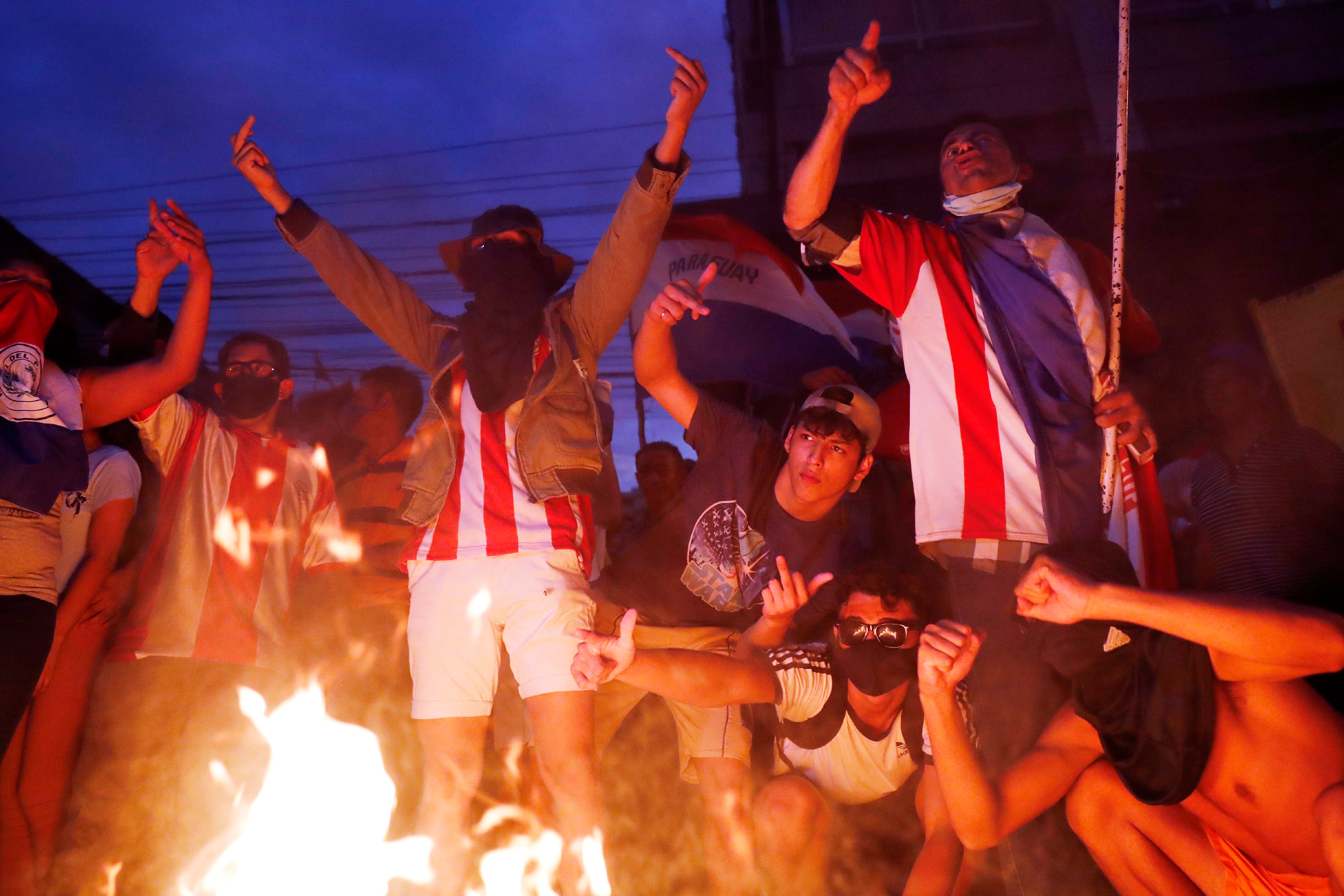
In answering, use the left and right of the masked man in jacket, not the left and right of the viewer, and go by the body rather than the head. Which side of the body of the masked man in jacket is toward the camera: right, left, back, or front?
front

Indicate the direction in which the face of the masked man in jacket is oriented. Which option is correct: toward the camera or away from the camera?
toward the camera

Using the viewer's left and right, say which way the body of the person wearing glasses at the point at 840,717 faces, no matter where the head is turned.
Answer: facing the viewer

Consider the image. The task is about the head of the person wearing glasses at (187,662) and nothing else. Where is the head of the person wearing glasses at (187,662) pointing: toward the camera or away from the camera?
toward the camera

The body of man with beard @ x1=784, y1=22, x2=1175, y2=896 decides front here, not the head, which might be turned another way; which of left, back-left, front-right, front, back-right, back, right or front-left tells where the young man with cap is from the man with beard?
right

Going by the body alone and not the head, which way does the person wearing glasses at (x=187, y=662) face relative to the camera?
toward the camera

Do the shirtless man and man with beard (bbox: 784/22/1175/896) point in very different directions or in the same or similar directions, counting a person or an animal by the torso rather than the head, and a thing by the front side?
same or similar directions

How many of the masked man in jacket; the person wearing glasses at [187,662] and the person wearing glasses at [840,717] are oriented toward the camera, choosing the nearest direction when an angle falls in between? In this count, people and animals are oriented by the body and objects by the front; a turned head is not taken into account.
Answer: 3

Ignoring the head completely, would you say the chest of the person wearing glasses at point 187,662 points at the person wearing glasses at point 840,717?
no

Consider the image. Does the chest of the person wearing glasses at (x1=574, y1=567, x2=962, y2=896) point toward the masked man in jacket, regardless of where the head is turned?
no

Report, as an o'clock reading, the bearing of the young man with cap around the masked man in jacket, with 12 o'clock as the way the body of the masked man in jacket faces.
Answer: The young man with cap is roughly at 8 o'clock from the masked man in jacket.

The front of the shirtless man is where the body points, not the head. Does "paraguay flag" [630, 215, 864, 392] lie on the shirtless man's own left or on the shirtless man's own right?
on the shirtless man's own right
